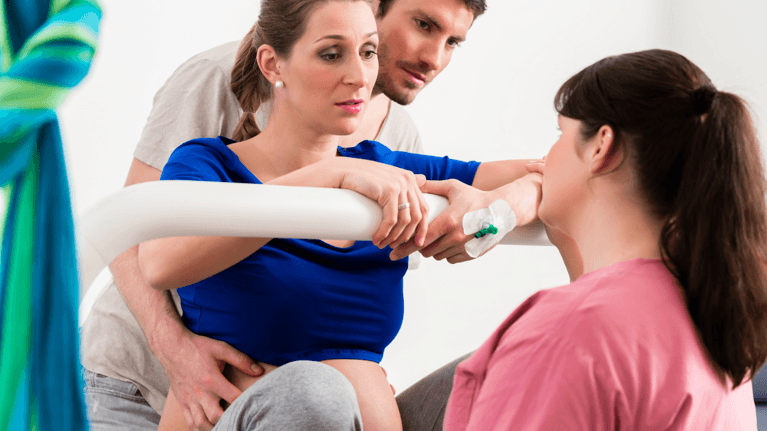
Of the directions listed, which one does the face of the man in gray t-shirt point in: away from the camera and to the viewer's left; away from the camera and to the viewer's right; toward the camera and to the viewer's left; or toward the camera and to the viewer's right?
toward the camera and to the viewer's right

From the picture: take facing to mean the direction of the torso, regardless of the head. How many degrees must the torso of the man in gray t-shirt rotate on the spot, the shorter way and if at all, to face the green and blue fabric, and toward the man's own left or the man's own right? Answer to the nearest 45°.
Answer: approximately 45° to the man's own right

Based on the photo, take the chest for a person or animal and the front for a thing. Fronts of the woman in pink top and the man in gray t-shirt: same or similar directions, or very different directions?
very different directions

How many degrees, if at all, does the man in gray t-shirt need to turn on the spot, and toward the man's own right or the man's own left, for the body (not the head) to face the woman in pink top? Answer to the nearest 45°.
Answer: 0° — they already face them

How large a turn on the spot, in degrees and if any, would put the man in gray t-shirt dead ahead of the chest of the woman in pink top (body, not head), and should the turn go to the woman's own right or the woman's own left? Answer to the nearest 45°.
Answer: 0° — they already face them

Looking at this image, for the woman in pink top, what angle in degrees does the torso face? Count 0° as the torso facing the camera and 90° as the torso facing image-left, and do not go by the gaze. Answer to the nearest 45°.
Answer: approximately 135°
